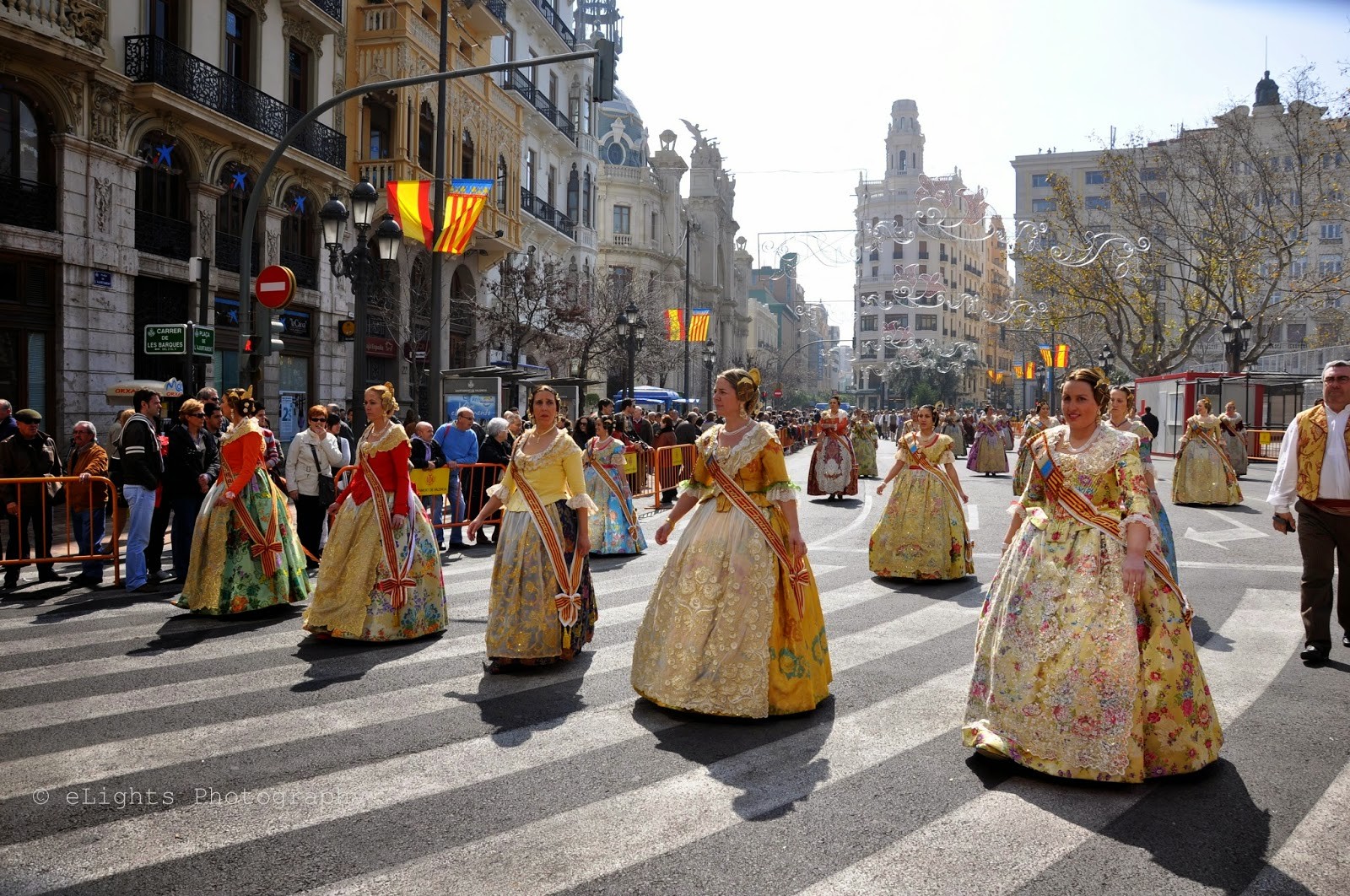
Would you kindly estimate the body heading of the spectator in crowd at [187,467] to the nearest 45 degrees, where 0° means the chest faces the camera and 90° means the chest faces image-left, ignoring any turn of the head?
approximately 315°

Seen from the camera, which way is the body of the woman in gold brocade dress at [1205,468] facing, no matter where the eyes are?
toward the camera

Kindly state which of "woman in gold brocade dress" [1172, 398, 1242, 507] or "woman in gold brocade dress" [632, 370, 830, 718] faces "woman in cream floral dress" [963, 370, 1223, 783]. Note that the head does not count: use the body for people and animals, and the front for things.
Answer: "woman in gold brocade dress" [1172, 398, 1242, 507]

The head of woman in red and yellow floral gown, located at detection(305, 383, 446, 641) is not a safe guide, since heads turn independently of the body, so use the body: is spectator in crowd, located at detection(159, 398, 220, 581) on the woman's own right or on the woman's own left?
on the woman's own right

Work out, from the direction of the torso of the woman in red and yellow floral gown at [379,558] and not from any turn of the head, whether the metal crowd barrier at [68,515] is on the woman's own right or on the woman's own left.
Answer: on the woman's own right

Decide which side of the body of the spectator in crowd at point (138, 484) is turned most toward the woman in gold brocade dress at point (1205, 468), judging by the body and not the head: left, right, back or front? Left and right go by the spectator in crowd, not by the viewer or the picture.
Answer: front

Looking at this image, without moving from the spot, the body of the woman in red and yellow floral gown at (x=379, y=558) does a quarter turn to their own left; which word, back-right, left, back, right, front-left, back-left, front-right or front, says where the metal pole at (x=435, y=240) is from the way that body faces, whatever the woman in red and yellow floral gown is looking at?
back-left

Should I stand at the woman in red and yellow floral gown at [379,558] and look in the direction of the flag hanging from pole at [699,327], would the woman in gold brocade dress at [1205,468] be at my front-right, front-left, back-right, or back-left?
front-right

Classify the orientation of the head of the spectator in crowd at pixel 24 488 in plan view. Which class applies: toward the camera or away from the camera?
toward the camera

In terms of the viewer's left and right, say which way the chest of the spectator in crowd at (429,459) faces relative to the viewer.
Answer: facing the viewer and to the right of the viewer

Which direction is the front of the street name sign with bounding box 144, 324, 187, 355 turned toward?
toward the camera

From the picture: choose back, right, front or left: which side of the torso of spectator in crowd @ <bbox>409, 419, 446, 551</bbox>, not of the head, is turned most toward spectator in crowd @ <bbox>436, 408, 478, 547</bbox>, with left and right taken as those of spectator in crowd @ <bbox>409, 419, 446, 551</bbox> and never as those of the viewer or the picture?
left
